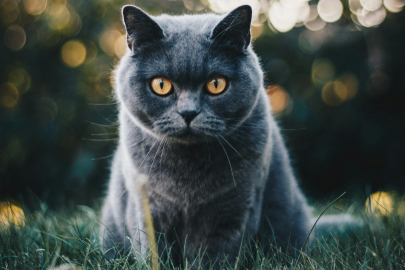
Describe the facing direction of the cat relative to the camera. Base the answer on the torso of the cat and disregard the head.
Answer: toward the camera
